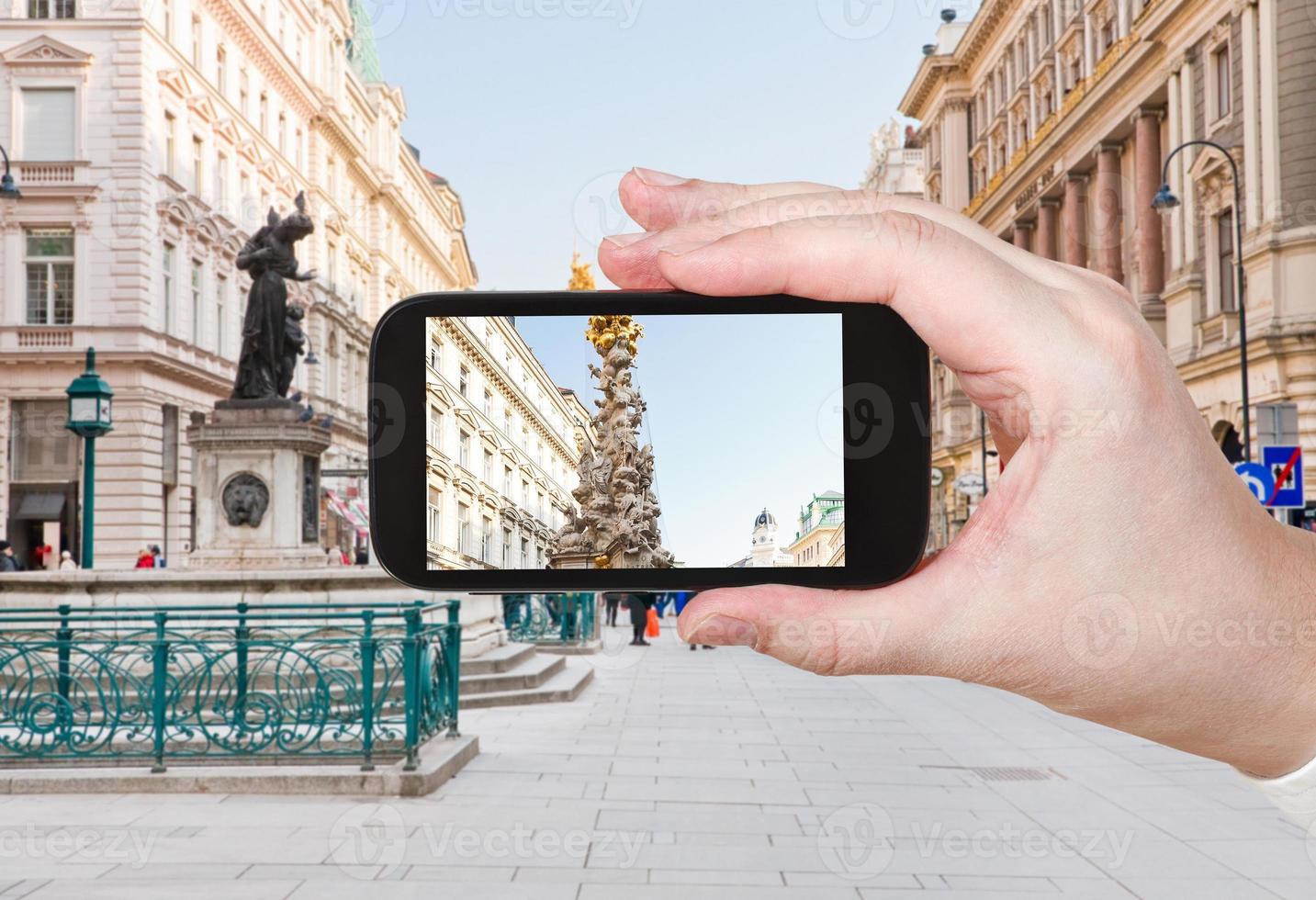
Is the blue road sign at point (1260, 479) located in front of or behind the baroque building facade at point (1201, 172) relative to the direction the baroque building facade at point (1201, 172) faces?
in front

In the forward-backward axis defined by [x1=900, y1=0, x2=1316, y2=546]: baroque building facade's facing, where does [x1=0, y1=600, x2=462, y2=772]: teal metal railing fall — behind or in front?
in front

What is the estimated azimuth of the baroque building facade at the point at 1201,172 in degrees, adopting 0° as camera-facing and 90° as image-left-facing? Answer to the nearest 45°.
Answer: approximately 45°

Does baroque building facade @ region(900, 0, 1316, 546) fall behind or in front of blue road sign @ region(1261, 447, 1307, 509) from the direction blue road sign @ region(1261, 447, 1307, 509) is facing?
behind

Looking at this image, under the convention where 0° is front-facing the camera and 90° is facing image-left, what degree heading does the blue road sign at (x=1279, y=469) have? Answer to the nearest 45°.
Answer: approximately 0°

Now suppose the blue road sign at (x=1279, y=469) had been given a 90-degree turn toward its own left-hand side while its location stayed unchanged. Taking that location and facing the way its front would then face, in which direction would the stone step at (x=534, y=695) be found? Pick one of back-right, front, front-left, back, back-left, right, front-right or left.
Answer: back-right

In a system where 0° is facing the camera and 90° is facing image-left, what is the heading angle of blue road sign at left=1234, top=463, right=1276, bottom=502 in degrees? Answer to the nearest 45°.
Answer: approximately 0°

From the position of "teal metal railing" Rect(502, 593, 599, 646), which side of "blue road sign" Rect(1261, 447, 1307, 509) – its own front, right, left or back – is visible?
right

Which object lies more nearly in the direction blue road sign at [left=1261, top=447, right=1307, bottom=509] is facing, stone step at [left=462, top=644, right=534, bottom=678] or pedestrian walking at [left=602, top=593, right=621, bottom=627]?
the stone step

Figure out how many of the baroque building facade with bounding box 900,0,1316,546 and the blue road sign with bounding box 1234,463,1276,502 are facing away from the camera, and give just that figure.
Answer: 0

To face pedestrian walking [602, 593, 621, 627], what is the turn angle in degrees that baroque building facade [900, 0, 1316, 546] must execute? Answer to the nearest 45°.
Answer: approximately 45° to its right
